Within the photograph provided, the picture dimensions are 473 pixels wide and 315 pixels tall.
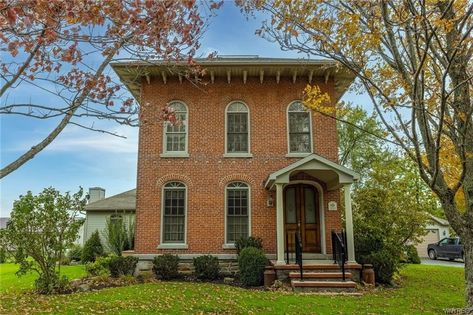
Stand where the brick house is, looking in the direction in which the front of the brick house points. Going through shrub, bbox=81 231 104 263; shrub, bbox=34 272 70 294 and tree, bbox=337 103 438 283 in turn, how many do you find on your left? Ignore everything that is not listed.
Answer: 1

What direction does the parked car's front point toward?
to the viewer's left

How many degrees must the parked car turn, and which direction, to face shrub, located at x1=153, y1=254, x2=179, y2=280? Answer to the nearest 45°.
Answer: approximately 45° to its left

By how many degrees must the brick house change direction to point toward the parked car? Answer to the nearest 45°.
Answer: approximately 135° to its left

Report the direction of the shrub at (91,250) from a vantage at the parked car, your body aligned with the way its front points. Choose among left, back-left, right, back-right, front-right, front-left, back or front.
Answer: front-left

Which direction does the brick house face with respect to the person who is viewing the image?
facing the viewer

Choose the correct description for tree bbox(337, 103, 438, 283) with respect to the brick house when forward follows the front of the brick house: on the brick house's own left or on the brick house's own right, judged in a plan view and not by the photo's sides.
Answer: on the brick house's own left

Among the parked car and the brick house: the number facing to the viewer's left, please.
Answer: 1

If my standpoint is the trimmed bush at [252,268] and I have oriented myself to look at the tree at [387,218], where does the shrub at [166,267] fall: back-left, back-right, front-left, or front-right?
back-left

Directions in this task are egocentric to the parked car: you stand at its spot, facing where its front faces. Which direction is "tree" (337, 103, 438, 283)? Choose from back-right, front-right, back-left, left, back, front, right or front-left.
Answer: left
